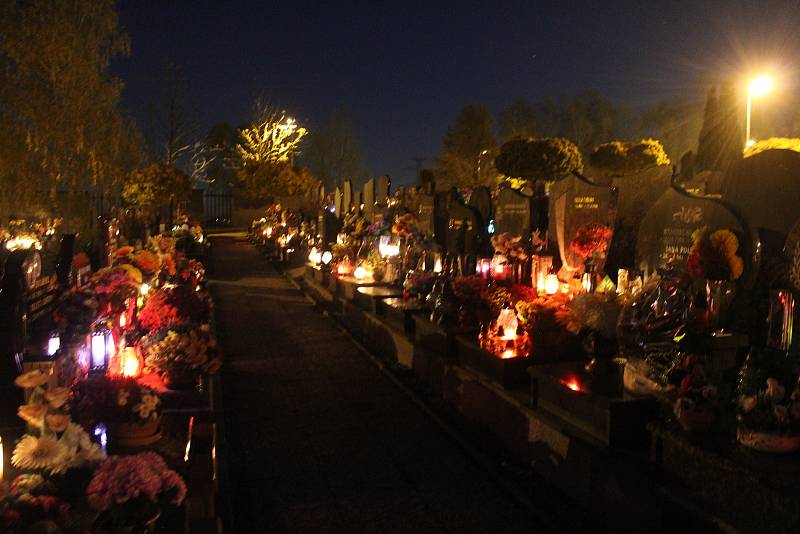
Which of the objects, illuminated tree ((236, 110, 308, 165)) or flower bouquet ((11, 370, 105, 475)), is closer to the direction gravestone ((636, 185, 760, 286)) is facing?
the flower bouquet

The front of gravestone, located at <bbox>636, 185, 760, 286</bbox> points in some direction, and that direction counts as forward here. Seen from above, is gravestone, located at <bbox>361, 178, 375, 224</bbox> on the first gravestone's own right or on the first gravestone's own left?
on the first gravestone's own right

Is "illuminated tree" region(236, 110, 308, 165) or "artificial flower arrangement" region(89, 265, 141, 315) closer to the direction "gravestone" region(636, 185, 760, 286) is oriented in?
the artificial flower arrangement

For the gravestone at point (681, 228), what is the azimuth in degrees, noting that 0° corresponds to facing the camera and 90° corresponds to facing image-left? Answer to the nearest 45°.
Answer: approximately 45°

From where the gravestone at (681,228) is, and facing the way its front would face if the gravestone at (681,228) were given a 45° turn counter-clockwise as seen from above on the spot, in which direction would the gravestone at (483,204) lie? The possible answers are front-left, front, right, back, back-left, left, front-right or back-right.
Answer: back-right

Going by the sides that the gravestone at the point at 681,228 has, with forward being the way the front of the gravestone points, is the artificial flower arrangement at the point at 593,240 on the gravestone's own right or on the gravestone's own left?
on the gravestone's own right

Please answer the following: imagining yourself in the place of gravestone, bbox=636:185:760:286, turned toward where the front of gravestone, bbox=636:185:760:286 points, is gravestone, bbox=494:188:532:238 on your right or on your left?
on your right

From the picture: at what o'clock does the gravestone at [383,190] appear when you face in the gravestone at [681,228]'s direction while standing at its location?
the gravestone at [383,190] is roughly at 3 o'clock from the gravestone at [681,228].

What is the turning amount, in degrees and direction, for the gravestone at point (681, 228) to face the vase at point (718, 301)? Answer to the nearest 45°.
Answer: approximately 45° to its left

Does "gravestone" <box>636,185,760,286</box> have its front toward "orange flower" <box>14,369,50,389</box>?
yes

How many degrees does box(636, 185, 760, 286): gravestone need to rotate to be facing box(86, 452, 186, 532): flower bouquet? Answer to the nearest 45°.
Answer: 0° — it already faces it

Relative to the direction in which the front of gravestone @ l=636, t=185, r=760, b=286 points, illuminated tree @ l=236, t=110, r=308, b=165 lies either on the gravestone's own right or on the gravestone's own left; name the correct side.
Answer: on the gravestone's own right
